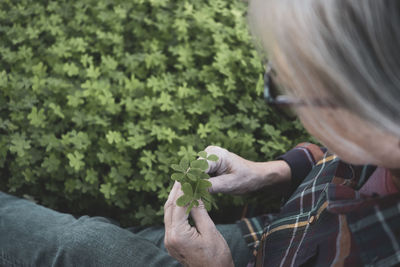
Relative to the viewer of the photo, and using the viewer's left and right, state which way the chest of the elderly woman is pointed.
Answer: facing to the left of the viewer
